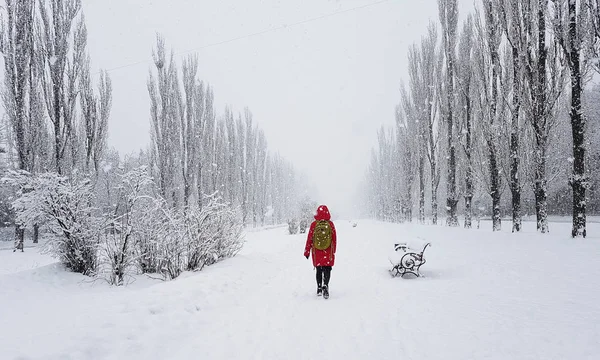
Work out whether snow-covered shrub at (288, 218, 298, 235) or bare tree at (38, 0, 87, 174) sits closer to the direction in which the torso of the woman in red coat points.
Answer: the snow-covered shrub

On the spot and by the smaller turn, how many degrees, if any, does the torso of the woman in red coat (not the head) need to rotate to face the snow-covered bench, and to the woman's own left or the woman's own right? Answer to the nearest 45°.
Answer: approximately 45° to the woman's own right

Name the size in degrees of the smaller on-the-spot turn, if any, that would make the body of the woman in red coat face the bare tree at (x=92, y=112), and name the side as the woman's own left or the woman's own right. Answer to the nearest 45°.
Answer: approximately 45° to the woman's own left

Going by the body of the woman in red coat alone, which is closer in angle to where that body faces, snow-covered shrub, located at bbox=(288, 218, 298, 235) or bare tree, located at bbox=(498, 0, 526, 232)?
the snow-covered shrub

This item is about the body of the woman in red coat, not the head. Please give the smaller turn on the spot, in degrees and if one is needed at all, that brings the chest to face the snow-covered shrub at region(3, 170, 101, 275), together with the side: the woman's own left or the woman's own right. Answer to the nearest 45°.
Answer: approximately 90° to the woman's own left

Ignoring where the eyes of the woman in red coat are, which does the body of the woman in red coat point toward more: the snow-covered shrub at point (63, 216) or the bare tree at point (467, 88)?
the bare tree

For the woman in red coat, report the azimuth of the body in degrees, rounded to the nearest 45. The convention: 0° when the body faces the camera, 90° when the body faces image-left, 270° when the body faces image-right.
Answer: approximately 180°
